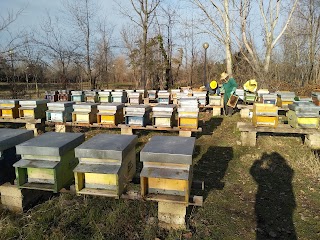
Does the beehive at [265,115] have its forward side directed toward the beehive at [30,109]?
no

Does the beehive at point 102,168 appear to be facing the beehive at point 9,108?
no

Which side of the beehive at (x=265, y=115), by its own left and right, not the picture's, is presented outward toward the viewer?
front

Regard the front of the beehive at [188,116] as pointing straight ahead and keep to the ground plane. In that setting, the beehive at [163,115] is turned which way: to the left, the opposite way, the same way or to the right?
the same way

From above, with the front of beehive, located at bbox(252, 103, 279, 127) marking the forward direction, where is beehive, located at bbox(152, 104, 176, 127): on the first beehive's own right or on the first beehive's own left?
on the first beehive's own right

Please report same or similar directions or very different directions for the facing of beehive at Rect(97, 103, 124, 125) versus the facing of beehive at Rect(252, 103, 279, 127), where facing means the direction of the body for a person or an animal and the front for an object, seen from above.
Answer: same or similar directions

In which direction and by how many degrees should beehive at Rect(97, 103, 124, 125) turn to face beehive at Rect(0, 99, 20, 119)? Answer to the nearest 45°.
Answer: approximately 45° to its right

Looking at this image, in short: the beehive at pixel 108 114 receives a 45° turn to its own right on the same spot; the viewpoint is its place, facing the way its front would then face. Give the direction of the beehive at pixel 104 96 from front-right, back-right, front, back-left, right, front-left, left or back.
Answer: right

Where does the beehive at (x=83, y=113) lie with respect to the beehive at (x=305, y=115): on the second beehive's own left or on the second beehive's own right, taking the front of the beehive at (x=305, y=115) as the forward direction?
on the second beehive's own right

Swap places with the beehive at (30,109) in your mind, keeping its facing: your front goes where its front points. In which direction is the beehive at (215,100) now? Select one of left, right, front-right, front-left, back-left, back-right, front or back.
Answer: back-left

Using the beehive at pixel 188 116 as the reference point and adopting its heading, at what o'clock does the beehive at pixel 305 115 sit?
the beehive at pixel 305 115 is roughly at 9 o'clock from the beehive at pixel 188 116.

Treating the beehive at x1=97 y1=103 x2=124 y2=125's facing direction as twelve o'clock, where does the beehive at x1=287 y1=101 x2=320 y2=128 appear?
the beehive at x1=287 y1=101 x2=320 y2=128 is roughly at 8 o'clock from the beehive at x1=97 y1=103 x2=124 y2=125.

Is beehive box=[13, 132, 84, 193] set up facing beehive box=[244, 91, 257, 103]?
no

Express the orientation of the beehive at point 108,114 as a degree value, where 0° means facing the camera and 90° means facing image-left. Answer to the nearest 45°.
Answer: approximately 45°

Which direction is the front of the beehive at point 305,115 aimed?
toward the camera

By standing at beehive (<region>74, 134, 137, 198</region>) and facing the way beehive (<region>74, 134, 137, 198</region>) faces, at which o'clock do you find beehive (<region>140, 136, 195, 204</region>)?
beehive (<region>140, 136, 195, 204</region>) is roughly at 8 o'clock from beehive (<region>74, 134, 137, 198</region>).

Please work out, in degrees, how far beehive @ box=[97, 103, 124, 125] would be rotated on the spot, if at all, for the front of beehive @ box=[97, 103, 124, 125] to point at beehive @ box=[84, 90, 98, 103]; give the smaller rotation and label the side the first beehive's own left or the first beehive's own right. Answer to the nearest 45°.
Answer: approximately 135° to the first beehive's own right

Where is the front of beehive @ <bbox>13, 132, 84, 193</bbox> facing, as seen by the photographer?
facing the viewer and to the left of the viewer

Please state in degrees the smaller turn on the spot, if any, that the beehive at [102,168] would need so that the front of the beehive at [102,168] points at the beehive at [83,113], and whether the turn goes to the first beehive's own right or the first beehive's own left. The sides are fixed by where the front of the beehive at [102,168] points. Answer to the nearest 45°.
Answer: approximately 135° to the first beehive's own right

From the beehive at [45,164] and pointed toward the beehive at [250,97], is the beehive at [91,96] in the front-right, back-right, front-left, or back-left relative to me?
front-left
